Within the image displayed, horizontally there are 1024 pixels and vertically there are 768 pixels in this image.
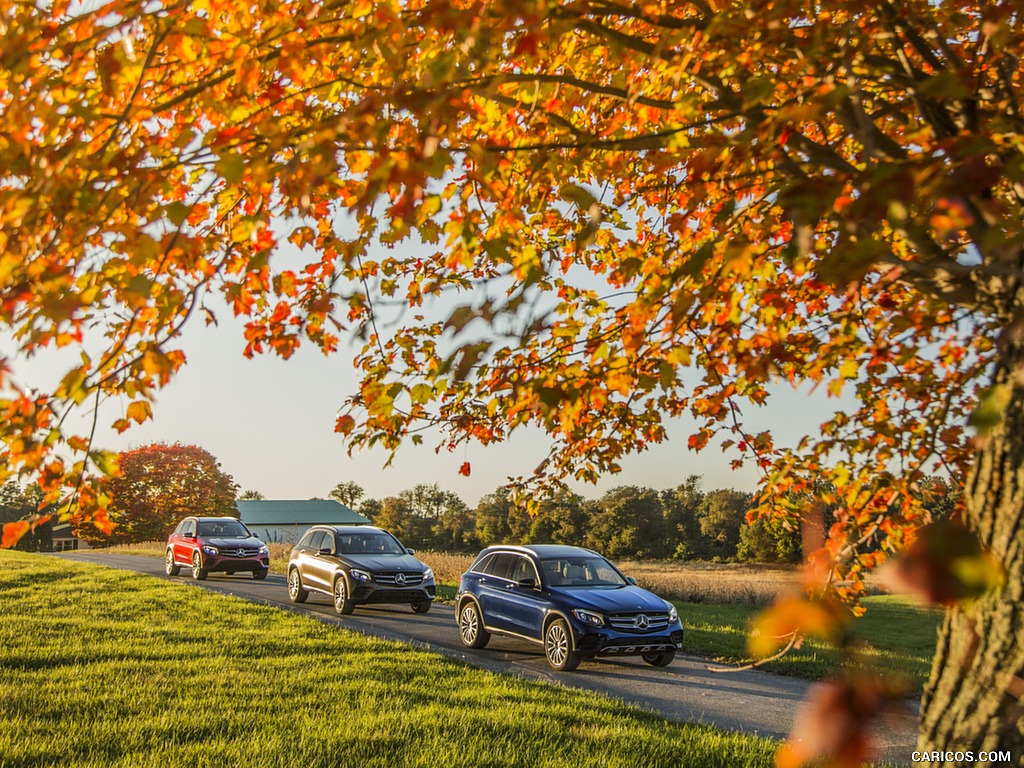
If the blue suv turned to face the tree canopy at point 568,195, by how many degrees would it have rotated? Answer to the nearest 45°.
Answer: approximately 45° to its right

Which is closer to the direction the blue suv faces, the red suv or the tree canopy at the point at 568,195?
the tree canopy

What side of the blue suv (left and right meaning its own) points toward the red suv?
back

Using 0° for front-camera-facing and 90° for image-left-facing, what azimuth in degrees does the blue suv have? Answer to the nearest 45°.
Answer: approximately 315°

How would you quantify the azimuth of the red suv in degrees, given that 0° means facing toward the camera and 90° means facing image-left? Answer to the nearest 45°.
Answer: approximately 315°
